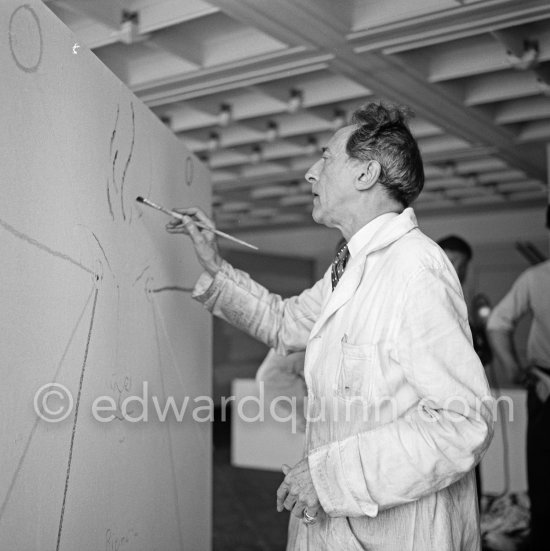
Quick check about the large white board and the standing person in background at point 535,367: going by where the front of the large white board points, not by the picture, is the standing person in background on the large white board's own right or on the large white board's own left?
on the large white board's own left

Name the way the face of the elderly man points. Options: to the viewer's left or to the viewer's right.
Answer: to the viewer's left

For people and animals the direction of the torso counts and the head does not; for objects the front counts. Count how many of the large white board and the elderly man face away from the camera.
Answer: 0

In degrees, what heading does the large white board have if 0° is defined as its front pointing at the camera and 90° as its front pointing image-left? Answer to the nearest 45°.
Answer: approximately 315°

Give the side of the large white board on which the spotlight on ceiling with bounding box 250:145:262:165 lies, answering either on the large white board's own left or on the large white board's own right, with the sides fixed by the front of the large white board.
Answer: on the large white board's own left

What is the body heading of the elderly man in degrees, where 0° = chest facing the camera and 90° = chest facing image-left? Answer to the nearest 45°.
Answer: approximately 90°
